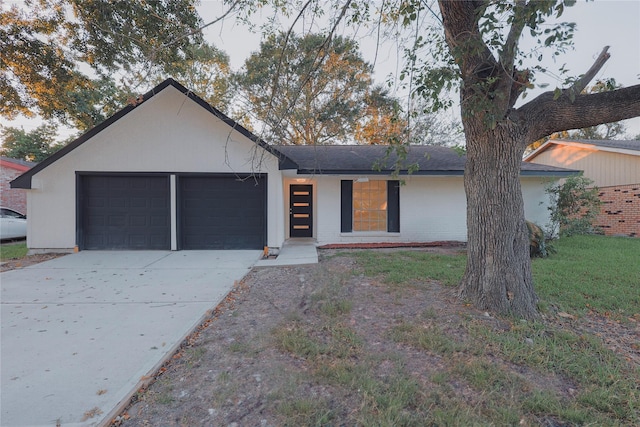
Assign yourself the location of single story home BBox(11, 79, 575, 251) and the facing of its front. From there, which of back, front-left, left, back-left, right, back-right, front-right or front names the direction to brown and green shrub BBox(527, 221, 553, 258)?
left

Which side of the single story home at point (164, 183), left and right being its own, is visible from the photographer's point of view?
front

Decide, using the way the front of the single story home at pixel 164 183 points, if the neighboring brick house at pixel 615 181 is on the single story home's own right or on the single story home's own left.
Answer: on the single story home's own left

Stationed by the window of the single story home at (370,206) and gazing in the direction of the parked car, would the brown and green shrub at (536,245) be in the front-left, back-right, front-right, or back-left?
back-left

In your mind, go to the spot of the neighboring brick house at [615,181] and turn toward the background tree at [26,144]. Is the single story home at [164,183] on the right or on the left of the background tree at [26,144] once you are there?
left

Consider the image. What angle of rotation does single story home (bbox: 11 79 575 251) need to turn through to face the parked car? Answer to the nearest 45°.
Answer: approximately 135° to its right

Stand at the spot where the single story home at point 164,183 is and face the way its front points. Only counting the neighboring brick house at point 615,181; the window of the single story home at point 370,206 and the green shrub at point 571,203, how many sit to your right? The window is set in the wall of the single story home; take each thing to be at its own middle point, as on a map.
0

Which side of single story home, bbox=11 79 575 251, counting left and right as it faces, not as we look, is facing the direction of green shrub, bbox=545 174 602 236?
left

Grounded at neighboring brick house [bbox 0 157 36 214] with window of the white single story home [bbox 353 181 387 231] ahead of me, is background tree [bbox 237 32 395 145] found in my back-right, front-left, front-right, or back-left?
front-left

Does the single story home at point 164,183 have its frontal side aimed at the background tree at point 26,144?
no

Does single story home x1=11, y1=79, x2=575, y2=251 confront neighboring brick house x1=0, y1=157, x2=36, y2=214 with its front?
no
